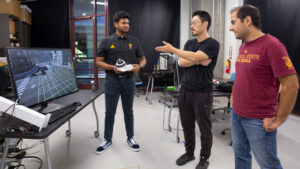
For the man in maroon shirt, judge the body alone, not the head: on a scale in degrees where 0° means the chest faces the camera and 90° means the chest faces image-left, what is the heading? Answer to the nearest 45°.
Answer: approximately 45°

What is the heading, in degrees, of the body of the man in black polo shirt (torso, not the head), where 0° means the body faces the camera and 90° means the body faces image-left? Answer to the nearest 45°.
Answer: approximately 0°

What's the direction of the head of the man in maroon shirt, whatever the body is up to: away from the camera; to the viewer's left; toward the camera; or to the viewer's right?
to the viewer's left

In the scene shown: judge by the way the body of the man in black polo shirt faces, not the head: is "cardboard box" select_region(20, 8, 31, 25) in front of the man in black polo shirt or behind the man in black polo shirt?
behind

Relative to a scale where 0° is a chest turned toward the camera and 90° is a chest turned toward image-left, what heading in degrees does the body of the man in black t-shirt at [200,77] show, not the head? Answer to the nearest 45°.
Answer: approximately 45°

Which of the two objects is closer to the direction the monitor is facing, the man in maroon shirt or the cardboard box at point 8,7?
the man in maroon shirt

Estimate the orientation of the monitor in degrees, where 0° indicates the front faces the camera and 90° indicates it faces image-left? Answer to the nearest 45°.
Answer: approximately 315°

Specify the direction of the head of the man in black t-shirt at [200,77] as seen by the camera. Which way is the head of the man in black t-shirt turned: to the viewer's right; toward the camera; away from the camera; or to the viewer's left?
to the viewer's left

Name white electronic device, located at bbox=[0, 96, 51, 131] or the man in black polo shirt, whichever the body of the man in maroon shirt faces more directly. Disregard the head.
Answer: the white electronic device
